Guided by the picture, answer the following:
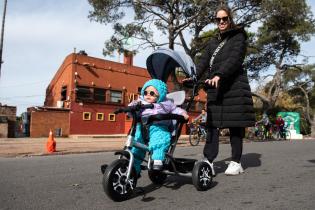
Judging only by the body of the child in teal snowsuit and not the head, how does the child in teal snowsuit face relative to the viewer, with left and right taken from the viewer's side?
facing the viewer and to the left of the viewer

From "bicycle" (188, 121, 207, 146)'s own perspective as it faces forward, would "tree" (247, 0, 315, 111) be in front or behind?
behind

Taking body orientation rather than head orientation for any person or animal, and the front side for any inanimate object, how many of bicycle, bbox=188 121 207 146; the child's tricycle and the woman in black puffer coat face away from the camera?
0

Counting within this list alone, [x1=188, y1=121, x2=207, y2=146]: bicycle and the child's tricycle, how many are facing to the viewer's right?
0

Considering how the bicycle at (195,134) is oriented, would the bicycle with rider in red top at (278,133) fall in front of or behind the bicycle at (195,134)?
behind

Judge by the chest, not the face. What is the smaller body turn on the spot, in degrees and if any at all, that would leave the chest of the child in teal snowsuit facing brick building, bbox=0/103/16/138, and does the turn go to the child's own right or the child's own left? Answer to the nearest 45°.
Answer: approximately 90° to the child's own right

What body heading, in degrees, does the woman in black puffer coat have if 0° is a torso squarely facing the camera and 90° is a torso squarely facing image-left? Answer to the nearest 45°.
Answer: approximately 45°

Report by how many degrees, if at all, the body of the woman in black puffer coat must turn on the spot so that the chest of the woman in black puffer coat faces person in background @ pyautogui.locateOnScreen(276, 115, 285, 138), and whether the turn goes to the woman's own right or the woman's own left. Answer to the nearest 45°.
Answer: approximately 135° to the woman's own right

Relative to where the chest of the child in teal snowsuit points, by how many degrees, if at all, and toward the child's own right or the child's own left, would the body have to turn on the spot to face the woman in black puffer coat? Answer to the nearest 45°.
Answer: approximately 180°

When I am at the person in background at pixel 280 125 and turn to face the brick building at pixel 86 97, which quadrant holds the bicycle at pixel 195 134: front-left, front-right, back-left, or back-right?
front-left

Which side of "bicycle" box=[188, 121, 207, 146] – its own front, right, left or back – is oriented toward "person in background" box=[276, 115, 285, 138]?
back

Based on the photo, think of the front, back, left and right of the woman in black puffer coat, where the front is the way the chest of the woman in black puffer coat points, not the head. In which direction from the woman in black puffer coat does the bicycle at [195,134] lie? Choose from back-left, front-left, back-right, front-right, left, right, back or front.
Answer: back-right
